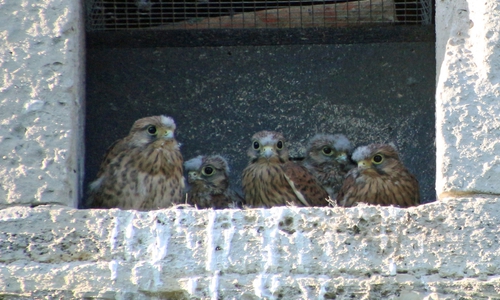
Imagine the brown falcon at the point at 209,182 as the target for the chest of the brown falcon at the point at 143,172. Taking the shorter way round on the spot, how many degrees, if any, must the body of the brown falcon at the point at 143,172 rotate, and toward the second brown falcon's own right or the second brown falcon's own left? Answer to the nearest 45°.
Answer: approximately 90° to the second brown falcon's own left

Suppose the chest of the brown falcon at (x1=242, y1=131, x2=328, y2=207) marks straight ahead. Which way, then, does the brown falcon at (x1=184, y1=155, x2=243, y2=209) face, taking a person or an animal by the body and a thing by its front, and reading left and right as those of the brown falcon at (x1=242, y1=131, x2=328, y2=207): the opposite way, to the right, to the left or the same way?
the same way

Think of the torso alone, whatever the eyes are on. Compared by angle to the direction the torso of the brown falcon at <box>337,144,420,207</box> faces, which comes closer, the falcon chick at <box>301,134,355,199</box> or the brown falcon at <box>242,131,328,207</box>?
the brown falcon

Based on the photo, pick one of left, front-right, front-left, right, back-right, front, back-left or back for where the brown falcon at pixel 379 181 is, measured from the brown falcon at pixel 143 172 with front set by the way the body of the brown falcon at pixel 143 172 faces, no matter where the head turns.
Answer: front-left

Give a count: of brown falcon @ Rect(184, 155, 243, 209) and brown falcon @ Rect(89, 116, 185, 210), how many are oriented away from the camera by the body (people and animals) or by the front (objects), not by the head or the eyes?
0

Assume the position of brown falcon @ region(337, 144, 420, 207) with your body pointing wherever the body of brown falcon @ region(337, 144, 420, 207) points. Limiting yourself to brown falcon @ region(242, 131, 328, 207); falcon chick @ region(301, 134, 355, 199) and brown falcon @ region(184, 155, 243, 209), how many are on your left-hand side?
0

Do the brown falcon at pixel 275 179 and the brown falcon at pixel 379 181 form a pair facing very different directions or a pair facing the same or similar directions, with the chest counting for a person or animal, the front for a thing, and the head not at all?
same or similar directions

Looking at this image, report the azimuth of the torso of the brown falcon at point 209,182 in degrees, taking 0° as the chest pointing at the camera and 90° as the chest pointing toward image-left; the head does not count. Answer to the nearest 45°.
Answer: approximately 45°

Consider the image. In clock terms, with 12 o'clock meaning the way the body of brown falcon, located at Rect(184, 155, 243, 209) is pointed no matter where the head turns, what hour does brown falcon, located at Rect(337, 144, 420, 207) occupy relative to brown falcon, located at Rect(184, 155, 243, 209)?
brown falcon, located at Rect(337, 144, 420, 207) is roughly at 8 o'clock from brown falcon, located at Rect(184, 155, 243, 209).

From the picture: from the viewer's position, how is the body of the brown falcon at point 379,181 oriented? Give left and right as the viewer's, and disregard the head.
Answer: facing the viewer and to the left of the viewer

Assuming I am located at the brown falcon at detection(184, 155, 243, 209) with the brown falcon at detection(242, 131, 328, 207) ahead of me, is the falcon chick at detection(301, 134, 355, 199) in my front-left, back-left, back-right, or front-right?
front-left
